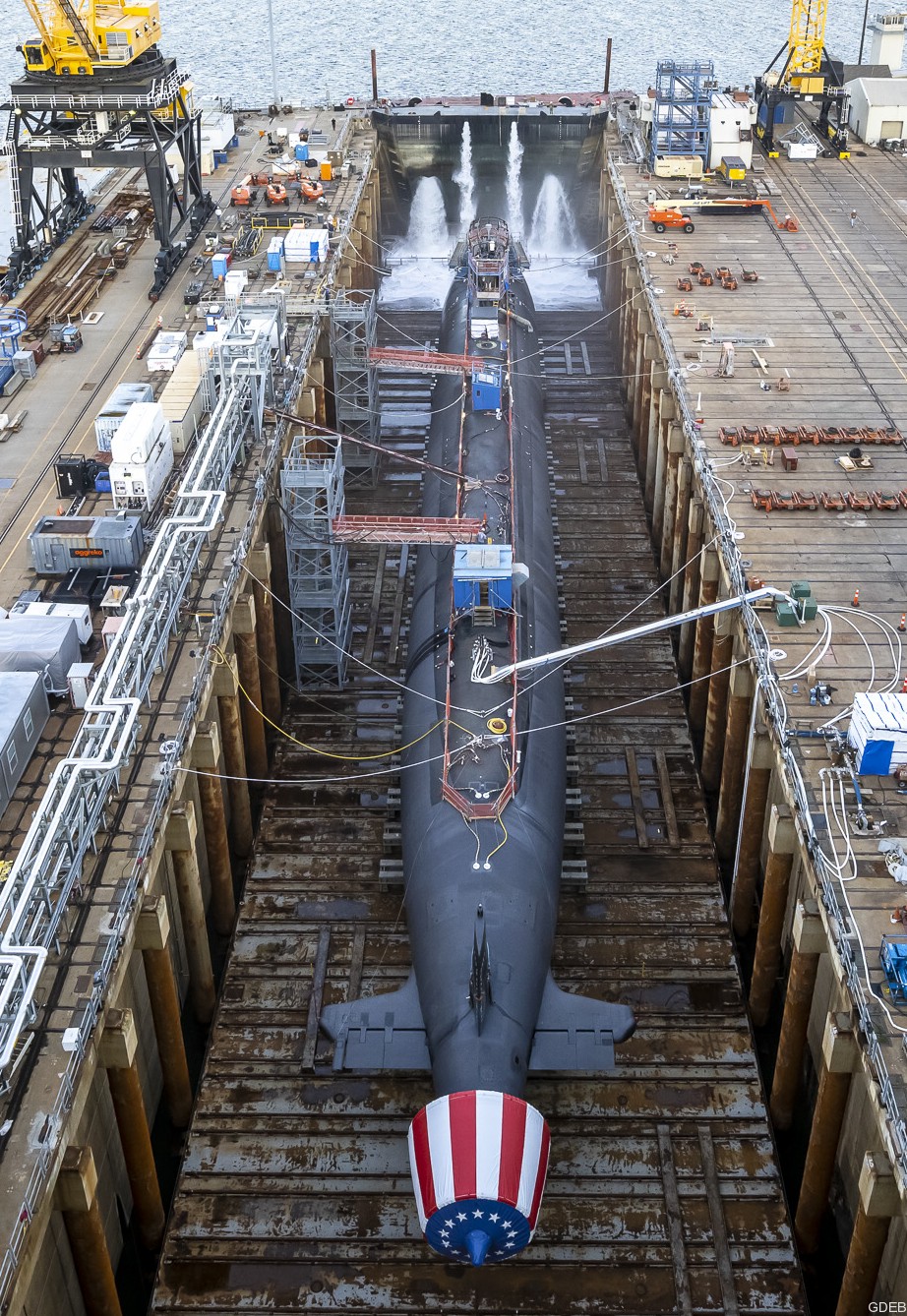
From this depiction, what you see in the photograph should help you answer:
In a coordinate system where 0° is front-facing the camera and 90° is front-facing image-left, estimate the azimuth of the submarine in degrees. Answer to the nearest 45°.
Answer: approximately 180°

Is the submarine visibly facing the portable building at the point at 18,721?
no

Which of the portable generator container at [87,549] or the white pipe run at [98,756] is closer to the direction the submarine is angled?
the portable generator container
